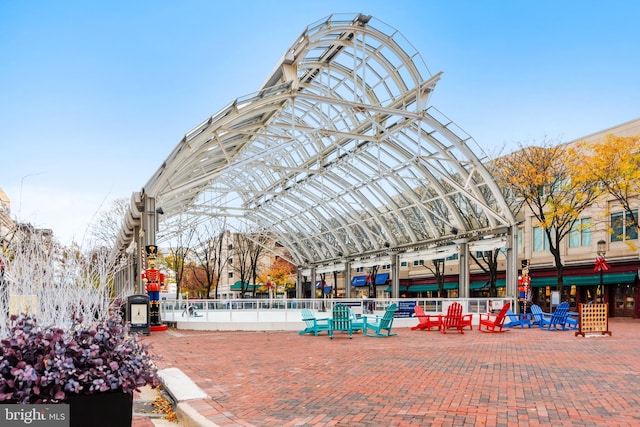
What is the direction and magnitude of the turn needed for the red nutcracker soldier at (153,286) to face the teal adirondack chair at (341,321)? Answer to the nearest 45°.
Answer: approximately 45° to its left

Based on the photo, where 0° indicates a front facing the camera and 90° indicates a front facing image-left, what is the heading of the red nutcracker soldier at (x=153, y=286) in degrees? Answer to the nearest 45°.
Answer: approximately 0°

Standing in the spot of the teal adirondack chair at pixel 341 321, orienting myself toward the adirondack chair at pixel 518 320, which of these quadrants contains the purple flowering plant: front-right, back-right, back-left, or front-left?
back-right

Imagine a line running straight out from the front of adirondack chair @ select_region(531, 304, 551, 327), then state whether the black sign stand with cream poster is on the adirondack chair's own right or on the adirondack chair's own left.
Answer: on the adirondack chair's own right

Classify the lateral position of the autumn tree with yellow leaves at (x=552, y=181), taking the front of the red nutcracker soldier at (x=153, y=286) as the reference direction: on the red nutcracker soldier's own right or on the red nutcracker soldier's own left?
on the red nutcracker soldier's own left

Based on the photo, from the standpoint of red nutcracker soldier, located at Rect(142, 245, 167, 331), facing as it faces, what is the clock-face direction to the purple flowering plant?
The purple flowering plant is roughly at 12 o'clock from the red nutcracker soldier.

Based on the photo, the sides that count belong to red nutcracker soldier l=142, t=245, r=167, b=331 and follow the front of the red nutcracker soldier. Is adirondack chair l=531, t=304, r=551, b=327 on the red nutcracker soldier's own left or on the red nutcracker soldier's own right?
on the red nutcracker soldier's own left
